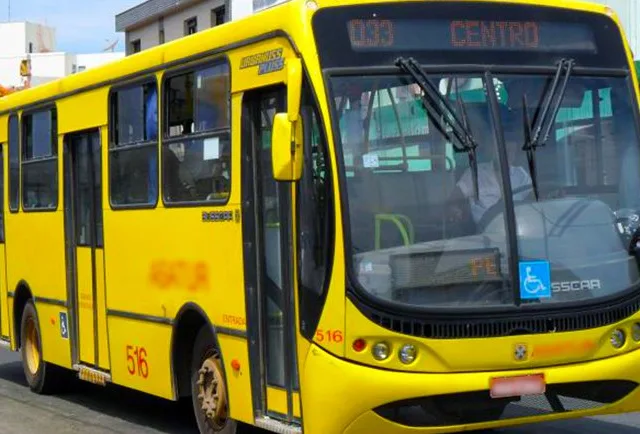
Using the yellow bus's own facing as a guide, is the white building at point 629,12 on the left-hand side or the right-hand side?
on its left

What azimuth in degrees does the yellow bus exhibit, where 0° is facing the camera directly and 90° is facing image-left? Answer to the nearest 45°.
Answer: approximately 315°

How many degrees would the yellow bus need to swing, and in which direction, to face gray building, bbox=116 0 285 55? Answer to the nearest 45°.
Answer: approximately 135° to its left
